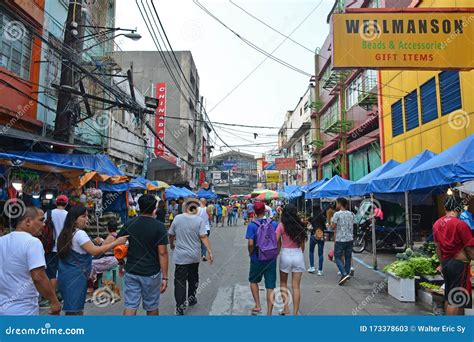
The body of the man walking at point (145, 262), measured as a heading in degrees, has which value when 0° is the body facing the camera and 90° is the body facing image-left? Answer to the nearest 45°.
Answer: approximately 180°

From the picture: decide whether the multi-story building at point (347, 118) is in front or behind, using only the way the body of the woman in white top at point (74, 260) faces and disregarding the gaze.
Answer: in front

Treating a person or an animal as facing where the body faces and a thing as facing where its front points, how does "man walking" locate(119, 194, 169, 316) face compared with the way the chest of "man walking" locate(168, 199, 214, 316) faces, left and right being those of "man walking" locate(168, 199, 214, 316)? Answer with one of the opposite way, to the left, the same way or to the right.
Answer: the same way

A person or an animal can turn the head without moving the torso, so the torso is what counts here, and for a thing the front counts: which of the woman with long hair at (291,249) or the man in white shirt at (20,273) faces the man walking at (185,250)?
the man in white shirt

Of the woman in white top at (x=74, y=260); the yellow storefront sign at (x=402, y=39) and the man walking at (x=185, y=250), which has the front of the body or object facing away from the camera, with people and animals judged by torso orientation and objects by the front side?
the man walking

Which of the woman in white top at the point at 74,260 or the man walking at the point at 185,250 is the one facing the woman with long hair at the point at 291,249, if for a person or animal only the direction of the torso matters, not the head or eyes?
the woman in white top

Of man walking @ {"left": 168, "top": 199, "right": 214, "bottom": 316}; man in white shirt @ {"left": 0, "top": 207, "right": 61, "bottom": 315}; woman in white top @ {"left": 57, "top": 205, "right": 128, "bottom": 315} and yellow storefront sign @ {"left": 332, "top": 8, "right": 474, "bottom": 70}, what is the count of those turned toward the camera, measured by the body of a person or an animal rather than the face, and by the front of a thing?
1

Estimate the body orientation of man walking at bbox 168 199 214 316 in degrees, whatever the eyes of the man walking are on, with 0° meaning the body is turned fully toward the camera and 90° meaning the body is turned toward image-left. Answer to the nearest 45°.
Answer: approximately 180°

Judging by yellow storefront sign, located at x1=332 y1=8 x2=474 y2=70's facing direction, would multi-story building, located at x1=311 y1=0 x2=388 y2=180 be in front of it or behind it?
behind

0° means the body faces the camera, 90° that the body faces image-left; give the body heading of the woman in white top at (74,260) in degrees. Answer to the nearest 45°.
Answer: approximately 270°

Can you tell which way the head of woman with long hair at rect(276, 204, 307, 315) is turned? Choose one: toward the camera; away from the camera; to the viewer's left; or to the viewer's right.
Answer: away from the camera

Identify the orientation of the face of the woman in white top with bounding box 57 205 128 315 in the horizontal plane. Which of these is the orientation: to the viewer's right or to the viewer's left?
to the viewer's right

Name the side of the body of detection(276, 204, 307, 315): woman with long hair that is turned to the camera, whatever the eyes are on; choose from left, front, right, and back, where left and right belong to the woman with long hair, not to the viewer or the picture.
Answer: back

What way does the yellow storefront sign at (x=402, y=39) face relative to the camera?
toward the camera
